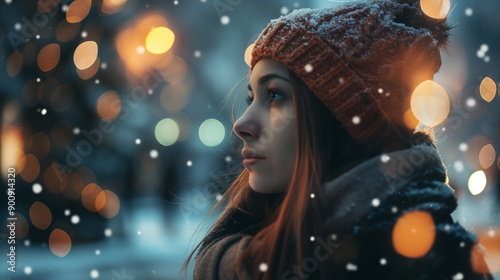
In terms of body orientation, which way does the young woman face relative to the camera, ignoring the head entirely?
to the viewer's left

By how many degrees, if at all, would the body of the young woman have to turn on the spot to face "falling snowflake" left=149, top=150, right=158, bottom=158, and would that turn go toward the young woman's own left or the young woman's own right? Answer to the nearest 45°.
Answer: approximately 45° to the young woman's own right

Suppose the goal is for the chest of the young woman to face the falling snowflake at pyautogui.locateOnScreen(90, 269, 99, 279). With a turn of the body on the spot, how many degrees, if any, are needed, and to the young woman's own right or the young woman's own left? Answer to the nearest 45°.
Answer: approximately 45° to the young woman's own right

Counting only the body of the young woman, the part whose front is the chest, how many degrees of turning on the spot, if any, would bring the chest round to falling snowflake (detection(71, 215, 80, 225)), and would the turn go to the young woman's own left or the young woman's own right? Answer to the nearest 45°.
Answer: approximately 45° to the young woman's own right
